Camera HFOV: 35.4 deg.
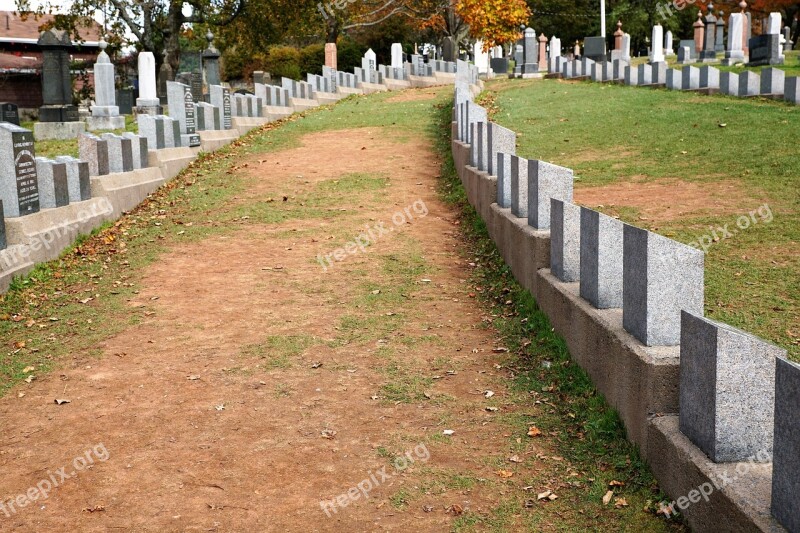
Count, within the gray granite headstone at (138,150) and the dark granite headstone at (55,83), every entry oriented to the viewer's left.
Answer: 0

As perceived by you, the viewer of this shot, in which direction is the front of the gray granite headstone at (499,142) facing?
facing to the left of the viewer

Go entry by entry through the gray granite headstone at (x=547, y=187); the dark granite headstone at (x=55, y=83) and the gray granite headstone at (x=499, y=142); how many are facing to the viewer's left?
2

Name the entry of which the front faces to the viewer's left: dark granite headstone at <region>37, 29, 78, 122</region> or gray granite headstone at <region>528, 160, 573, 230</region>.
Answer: the gray granite headstone

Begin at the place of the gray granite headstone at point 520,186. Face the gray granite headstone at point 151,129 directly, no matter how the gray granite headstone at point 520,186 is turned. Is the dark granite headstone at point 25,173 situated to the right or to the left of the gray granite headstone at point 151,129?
left

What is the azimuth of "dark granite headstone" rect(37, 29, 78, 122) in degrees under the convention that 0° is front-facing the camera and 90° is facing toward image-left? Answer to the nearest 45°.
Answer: approximately 315°
